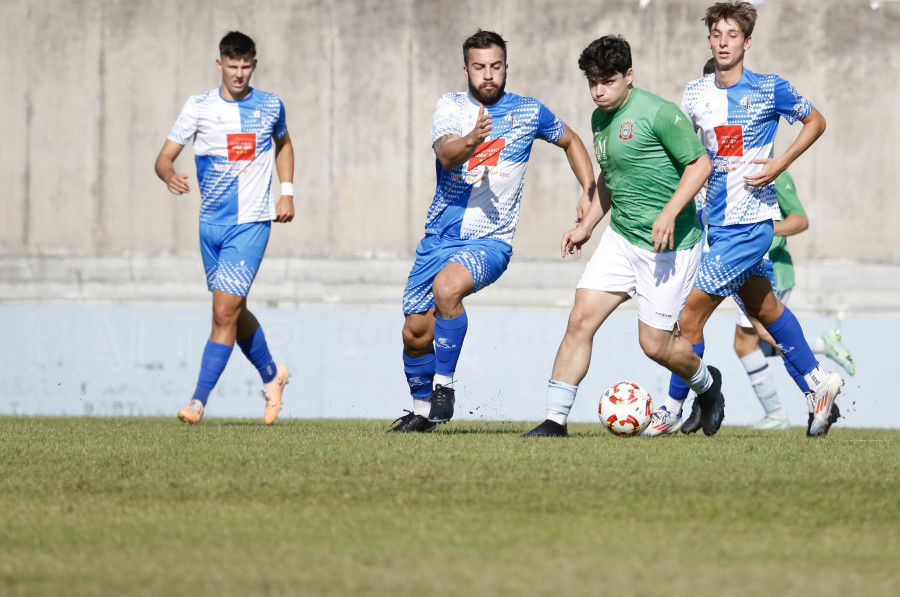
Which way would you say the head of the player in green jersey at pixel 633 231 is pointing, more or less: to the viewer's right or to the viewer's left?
to the viewer's left

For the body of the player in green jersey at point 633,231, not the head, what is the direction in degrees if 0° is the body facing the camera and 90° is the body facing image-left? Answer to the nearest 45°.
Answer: approximately 45°
